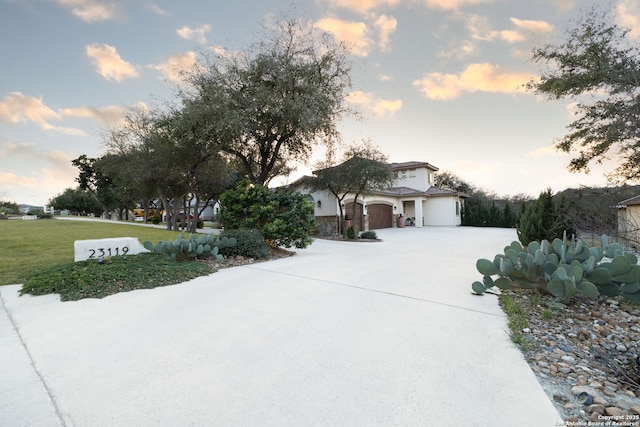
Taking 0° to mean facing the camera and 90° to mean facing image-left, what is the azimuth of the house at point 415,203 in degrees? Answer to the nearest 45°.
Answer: approximately 0°
